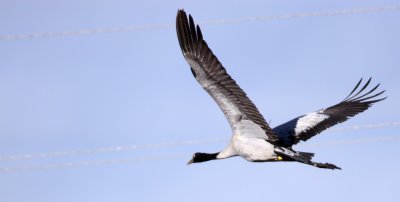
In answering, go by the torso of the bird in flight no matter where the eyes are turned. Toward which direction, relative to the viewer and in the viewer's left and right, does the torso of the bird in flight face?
facing to the left of the viewer
